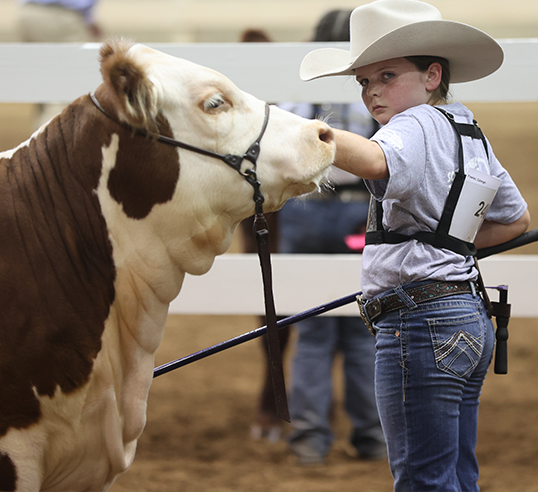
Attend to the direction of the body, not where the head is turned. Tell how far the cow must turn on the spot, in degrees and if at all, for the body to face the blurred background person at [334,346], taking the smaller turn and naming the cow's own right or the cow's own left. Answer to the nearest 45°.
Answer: approximately 45° to the cow's own left

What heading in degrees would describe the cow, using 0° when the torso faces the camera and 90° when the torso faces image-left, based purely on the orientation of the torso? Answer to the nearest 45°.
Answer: approximately 270°

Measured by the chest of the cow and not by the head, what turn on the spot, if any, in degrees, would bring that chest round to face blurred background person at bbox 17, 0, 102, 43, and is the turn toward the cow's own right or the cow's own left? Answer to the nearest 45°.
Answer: approximately 90° to the cow's own left

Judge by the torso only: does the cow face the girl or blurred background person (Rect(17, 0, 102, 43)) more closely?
the girl

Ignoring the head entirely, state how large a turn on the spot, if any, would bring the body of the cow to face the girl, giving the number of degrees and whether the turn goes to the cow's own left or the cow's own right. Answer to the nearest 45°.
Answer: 0° — it already faces them

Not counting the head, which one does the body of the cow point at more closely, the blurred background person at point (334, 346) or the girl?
the girl
